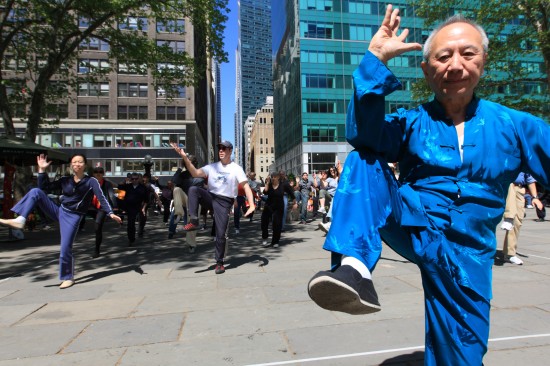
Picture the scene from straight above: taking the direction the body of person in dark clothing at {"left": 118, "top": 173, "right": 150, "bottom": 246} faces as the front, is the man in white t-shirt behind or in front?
in front

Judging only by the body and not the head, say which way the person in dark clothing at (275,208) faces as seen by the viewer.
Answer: toward the camera

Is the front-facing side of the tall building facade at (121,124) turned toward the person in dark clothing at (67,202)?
yes

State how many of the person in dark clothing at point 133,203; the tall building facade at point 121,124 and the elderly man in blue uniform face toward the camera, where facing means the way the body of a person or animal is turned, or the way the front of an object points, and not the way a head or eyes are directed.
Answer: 3

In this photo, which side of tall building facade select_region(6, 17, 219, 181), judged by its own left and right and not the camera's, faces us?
front

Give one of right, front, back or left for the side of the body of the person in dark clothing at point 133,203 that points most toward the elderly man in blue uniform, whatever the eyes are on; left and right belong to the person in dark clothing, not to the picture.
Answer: front

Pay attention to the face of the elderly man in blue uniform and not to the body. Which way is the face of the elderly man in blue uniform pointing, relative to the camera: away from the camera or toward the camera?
toward the camera

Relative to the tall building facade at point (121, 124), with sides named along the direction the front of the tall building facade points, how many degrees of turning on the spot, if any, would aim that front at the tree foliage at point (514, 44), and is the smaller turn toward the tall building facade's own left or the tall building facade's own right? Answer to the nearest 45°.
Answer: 0° — it already faces it

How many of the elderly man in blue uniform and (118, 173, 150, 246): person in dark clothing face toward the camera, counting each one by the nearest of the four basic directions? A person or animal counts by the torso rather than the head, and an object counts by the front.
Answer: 2

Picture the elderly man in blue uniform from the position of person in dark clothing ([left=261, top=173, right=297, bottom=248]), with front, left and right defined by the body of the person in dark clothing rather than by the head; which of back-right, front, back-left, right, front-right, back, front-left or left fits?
front

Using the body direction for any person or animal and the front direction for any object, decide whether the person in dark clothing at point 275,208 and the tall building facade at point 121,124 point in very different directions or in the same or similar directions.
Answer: same or similar directions

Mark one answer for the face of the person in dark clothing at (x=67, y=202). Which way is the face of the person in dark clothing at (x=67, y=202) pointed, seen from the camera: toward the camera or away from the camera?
toward the camera

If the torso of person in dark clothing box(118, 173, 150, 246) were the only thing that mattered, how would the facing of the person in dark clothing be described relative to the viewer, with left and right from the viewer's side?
facing the viewer
